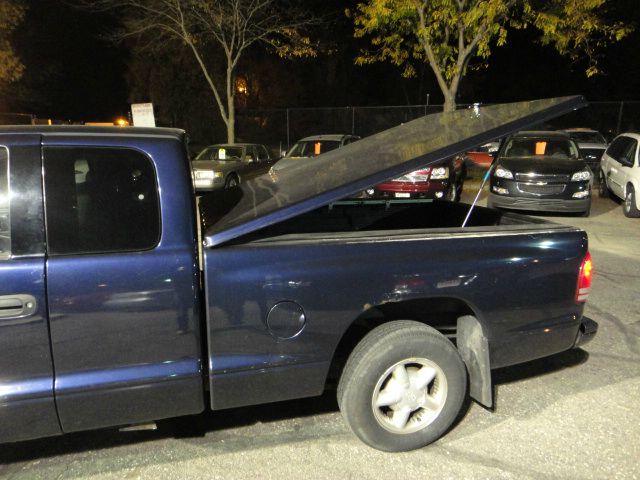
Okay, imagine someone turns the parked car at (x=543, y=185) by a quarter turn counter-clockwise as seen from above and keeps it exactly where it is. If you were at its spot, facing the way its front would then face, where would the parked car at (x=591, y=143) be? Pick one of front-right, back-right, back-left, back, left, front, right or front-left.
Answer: left

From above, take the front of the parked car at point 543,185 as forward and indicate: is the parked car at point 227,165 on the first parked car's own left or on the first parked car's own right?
on the first parked car's own right

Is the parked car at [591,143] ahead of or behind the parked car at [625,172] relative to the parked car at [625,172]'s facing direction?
behind

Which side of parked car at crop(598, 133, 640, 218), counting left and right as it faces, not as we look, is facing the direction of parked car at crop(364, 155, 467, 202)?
right

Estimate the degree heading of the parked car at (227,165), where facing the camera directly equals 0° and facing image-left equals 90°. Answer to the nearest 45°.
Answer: approximately 45°

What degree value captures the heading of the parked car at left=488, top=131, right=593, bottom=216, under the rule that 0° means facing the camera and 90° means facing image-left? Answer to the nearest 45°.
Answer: approximately 0°

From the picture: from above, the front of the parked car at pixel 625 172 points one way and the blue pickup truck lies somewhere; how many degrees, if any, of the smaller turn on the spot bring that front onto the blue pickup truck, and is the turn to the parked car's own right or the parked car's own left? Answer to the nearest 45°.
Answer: approximately 45° to the parked car's own right
